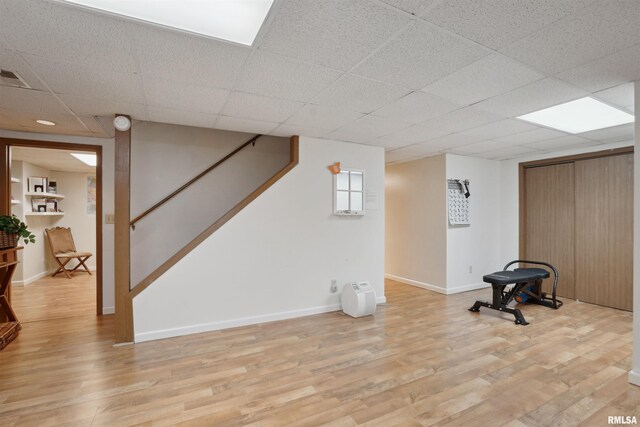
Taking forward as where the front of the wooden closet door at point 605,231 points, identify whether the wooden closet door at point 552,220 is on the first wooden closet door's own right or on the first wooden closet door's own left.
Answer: on the first wooden closet door's own right

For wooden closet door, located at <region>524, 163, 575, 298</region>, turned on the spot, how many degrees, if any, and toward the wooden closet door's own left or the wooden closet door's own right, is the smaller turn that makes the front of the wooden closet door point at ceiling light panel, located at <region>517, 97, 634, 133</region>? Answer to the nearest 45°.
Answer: approximately 45° to the wooden closet door's own left

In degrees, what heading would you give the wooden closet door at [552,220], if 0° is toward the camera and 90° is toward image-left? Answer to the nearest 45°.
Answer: approximately 45°

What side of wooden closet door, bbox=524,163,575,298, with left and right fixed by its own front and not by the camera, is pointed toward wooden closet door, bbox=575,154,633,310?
left

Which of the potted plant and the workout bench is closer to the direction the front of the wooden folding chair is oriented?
the workout bench
